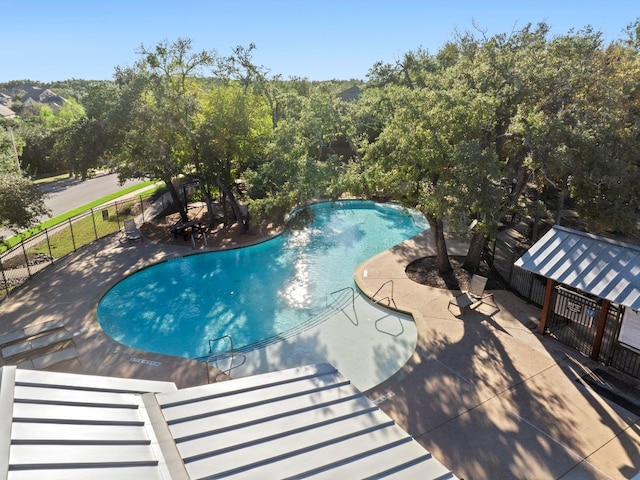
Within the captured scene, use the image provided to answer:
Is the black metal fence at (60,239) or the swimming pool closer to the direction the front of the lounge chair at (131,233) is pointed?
the swimming pool

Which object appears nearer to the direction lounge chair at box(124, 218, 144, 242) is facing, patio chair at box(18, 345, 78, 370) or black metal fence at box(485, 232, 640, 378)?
the black metal fence

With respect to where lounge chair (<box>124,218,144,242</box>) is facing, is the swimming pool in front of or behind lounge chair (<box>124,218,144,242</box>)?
in front

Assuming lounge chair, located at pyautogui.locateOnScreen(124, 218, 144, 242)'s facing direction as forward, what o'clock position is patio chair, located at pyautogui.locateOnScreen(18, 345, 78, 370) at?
The patio chair is roughly at 2 o'clock from the lounge chair.

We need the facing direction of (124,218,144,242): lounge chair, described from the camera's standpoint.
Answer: facing the viewer and to the right of the viewer

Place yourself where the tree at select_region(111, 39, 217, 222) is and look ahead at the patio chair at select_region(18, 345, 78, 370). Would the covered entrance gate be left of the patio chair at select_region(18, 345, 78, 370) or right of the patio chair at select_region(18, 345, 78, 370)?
left

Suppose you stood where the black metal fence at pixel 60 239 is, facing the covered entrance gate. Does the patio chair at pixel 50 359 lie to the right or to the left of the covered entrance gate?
right
